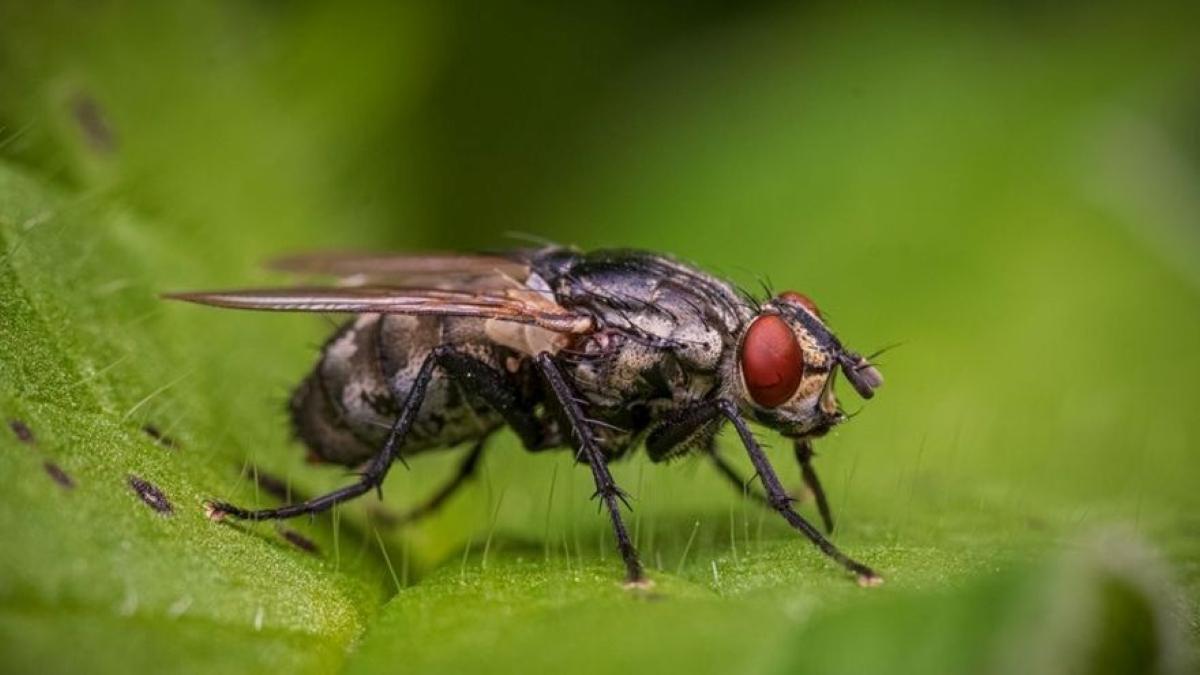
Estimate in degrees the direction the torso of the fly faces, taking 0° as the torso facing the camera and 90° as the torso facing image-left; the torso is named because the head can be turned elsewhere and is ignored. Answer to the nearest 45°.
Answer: approximately 270°
